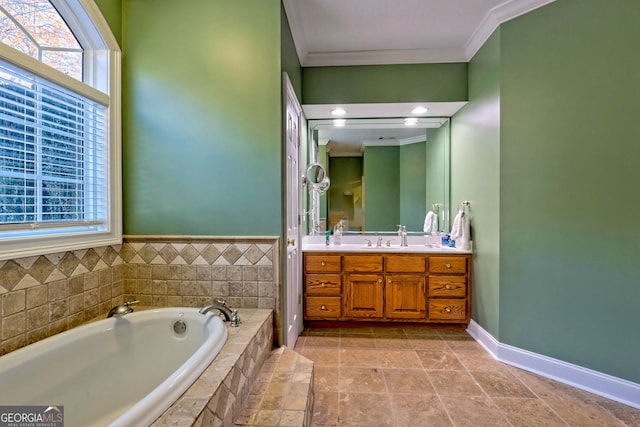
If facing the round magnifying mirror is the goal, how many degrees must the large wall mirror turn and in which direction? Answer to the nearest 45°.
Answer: approximately 90° to its right

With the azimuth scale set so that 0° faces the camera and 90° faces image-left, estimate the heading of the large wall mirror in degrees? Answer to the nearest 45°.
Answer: approximately 0°

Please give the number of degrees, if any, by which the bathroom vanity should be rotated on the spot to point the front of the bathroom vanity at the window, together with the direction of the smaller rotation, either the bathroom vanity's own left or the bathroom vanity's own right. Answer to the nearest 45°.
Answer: approximately 45° to the bathroom vanity's own right

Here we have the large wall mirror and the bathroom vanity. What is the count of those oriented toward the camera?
2

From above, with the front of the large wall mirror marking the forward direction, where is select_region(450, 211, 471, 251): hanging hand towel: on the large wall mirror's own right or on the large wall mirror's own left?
on the large wall mirror's own left

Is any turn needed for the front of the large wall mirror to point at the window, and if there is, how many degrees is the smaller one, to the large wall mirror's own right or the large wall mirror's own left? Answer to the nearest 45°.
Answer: approximately 45° to the large wall mirror's own right
